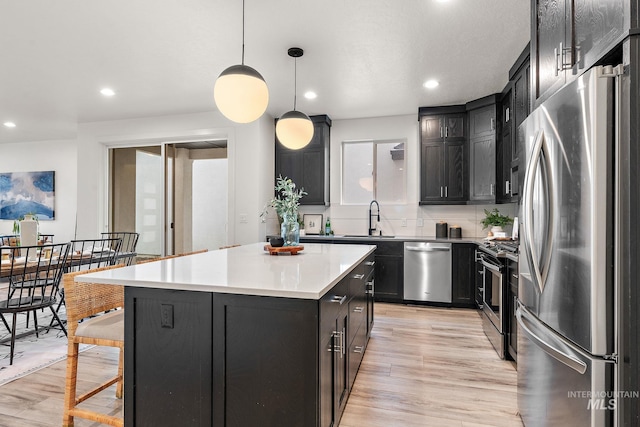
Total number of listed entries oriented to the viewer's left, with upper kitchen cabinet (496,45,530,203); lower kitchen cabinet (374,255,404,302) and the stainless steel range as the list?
2

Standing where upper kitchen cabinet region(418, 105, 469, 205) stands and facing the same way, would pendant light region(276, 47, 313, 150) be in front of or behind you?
in front

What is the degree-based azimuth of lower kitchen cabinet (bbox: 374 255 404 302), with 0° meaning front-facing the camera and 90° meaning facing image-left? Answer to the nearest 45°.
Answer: approximately 0°

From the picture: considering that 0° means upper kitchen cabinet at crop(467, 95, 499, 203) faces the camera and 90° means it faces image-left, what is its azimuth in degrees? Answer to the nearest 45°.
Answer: approximately 45°

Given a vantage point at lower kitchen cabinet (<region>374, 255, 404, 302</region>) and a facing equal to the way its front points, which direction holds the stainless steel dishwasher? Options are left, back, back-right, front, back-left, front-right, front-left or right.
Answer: left

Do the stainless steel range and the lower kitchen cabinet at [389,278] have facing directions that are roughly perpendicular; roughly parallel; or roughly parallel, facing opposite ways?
roughly perpendicular

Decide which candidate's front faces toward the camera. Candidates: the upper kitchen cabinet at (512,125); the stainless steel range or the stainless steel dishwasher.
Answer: the stainless steel dishwasher

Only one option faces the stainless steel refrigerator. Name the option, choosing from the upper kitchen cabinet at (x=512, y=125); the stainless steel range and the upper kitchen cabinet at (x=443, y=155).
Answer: the upper kitchen cabinet at (x=443, y=155)

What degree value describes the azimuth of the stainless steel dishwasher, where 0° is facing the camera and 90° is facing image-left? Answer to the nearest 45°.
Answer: approximately 0°

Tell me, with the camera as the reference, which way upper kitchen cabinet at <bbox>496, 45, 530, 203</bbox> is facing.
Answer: facing to the left of the viewer

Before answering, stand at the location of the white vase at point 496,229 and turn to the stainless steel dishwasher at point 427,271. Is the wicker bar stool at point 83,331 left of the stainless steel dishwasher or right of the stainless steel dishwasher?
left
